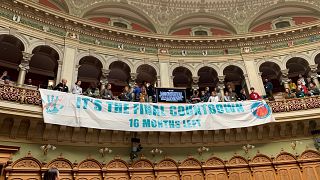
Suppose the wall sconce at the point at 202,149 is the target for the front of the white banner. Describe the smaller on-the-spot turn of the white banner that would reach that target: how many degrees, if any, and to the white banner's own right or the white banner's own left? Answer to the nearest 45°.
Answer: approximately 135° to the white banner's own left

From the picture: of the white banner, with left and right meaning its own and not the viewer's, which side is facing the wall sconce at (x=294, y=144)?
left

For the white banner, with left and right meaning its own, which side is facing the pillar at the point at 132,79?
back

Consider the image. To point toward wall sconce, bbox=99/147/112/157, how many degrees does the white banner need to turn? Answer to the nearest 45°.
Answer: approximately 90° to its right

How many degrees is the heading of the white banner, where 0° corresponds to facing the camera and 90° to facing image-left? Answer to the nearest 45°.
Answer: approximately 0°
